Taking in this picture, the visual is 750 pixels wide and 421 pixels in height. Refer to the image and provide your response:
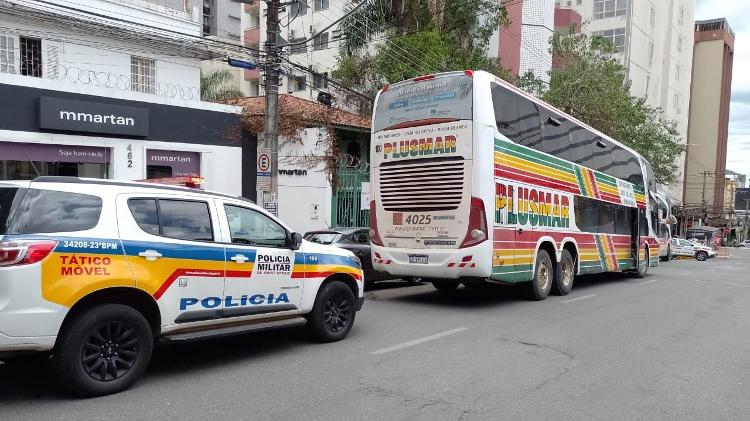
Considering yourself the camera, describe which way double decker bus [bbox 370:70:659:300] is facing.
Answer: facing away from the viewer and to the right of the viewer

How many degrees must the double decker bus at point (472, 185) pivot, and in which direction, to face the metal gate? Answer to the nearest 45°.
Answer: approximately 90° to its left

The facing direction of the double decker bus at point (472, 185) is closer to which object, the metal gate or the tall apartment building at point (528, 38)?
the tall apartment building

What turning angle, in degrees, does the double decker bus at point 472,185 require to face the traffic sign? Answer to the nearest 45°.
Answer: approximately 135° to its left

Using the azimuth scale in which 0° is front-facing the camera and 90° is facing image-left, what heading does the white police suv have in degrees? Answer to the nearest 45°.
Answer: approximately 225°

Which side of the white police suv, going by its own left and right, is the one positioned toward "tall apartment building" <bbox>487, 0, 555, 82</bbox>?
front

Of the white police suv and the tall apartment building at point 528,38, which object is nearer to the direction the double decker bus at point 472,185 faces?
the tall apartment building

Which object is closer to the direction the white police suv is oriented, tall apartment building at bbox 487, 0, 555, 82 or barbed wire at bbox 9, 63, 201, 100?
the tall apartment building

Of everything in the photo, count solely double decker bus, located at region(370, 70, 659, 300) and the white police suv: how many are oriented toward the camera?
0

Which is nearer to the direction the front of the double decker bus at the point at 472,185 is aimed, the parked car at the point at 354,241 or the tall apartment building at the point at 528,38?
the tall apartment building
